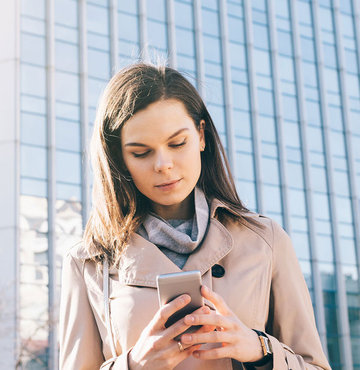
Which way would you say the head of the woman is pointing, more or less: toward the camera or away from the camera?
toward the camera

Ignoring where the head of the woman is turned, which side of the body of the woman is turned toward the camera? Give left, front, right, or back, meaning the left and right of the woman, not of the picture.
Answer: front
